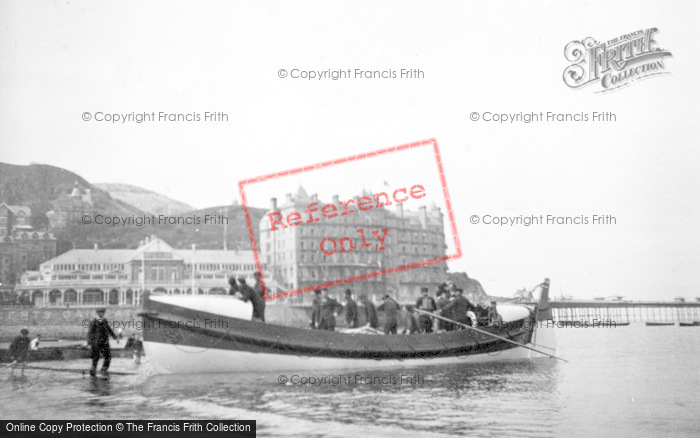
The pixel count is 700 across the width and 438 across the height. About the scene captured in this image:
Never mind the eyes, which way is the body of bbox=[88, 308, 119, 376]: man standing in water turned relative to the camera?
toward the camera

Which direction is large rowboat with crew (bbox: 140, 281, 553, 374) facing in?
to the viewer's left

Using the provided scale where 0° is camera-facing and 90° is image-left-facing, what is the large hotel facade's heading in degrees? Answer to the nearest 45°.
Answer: approximately 315°

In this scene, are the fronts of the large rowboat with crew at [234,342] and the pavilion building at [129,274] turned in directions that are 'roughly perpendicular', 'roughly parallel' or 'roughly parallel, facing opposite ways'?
roughly perpendicular

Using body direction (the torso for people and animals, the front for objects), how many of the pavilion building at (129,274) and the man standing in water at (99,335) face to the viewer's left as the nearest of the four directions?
0

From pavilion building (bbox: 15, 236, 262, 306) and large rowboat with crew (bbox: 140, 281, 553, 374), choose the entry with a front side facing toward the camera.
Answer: the pavilion building
